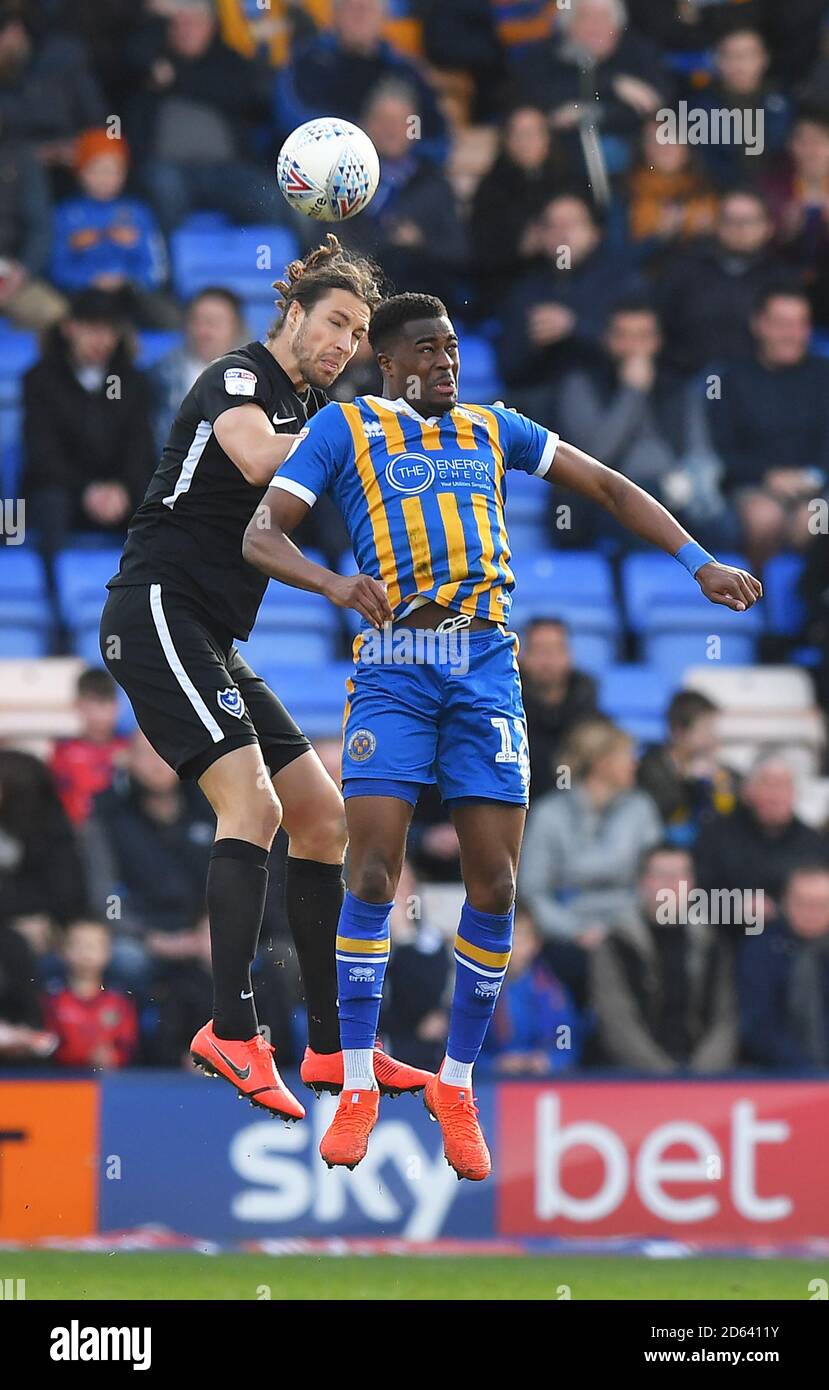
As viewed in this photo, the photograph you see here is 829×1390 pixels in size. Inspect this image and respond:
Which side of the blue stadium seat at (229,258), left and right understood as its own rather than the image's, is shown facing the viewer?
front

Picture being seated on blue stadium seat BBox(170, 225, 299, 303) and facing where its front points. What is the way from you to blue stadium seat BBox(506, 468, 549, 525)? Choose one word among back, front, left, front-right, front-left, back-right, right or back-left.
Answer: left

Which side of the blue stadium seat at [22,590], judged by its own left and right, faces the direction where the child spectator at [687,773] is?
left

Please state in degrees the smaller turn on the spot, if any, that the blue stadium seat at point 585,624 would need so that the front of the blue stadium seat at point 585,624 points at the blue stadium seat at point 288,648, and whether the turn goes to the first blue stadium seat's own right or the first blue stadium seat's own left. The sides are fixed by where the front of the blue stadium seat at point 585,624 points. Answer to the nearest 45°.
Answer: approximately 45° to the first blue stadium seat's own right

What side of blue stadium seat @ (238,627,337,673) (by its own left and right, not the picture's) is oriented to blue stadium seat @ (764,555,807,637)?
left

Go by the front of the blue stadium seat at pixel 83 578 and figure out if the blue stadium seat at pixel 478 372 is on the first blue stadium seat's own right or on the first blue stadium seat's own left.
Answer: on the first blue stadium seat's own left

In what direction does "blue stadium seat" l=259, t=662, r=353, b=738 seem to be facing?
toward the camera

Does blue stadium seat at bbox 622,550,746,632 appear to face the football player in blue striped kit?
yes

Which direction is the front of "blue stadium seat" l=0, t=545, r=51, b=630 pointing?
toward the camera

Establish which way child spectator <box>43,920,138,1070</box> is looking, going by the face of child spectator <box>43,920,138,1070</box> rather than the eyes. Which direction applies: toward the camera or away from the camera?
toward the camera

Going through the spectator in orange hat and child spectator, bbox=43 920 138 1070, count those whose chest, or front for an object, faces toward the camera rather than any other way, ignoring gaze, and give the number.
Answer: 2

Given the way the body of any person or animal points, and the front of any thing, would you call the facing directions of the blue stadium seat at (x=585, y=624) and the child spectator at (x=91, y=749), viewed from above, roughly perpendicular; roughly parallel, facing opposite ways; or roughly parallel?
roughly parallel

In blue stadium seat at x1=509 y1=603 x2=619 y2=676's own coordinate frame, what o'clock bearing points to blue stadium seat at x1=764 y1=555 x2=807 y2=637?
blue stadium seat at x1=764 y1=555 x2=807 y2=637 is roughly at 9 o'clock from blue stadium seat at x1=509 y1=603 x2=619 y2=676.

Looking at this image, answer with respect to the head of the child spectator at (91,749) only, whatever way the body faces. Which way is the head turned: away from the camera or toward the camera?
toward the camera

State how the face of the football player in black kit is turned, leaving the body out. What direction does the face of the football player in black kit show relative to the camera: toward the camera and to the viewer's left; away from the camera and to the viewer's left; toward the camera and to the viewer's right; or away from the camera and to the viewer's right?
toward the camera and to the viewer's right

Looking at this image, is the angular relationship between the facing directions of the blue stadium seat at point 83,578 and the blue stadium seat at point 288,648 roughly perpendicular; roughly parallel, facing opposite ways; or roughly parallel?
roughly parallel
